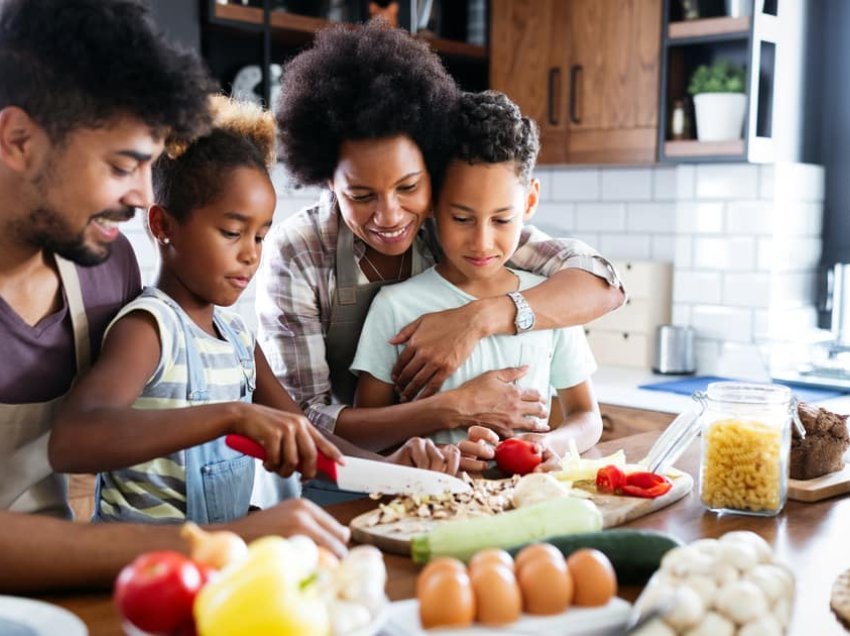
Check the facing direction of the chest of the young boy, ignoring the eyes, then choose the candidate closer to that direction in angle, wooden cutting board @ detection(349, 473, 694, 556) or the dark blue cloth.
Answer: the wooden cutting board

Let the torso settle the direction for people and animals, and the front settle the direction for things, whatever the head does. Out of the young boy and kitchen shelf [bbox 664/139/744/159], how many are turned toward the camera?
2

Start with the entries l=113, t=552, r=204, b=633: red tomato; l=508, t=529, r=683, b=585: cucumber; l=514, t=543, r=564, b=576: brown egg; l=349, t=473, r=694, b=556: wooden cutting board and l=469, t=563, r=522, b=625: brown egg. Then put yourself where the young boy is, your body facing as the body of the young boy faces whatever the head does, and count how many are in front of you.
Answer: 5

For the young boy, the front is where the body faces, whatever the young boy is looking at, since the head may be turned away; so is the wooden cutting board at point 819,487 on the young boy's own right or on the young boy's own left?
on the young boy's own left

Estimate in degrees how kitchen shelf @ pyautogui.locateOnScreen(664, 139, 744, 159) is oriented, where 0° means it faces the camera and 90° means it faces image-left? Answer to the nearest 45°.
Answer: approximately 0°

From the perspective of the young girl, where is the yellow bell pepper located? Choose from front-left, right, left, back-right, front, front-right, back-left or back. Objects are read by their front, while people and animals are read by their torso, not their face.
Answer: front-right

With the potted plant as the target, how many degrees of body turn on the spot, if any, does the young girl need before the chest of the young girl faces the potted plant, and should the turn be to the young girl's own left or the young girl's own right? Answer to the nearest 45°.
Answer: approximately 90° to the young girl's own left

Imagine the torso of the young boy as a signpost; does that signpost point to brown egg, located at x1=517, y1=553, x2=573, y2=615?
yes

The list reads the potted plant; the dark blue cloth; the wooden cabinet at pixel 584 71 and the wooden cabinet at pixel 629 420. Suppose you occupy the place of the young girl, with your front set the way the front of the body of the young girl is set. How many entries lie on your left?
4
